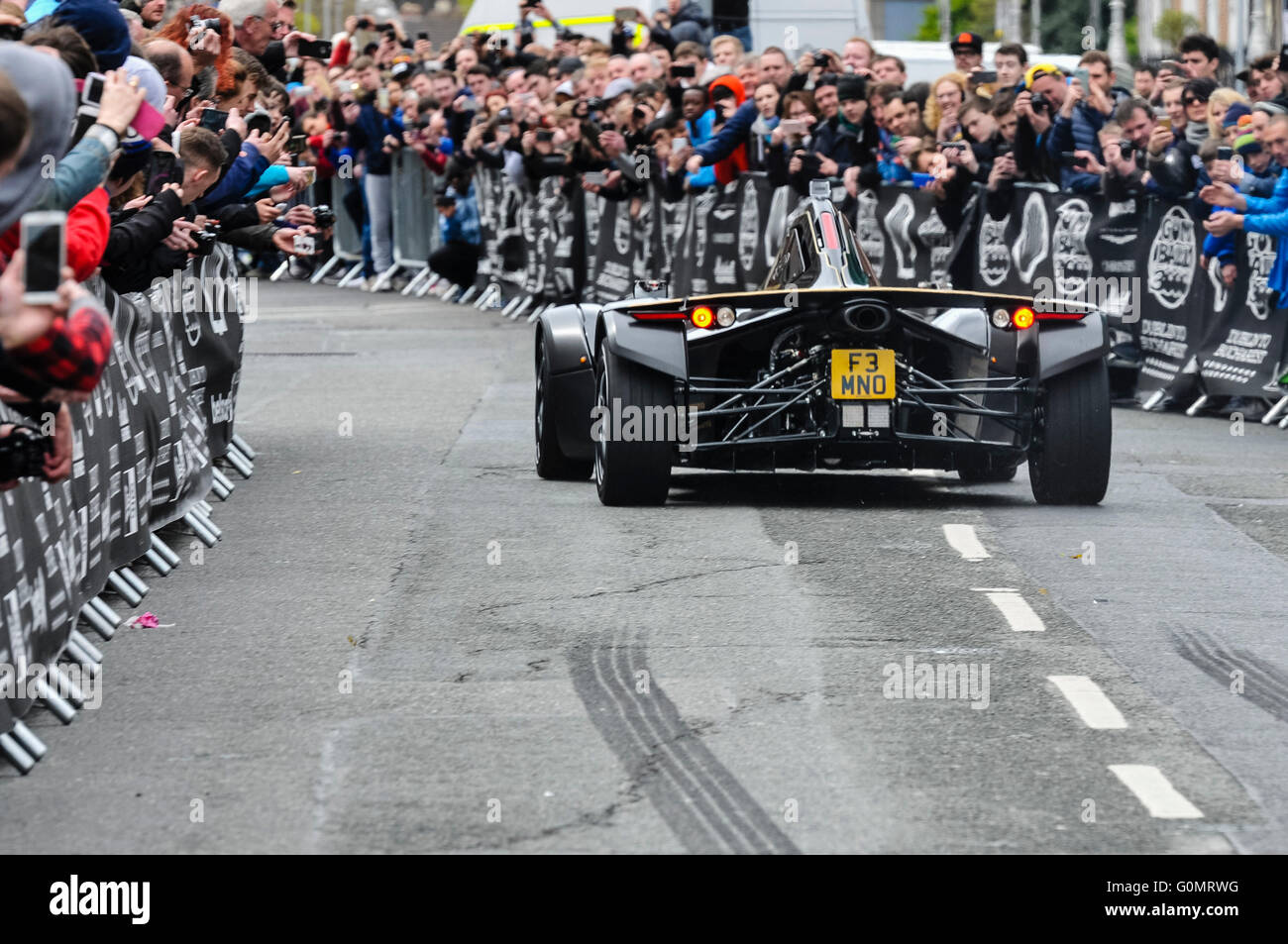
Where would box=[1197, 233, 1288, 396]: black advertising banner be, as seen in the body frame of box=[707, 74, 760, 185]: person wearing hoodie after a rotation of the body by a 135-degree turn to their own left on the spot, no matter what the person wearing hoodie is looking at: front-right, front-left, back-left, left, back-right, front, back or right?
front-right

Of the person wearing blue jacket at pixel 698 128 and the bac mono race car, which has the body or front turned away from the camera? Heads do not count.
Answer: the bac mono race car

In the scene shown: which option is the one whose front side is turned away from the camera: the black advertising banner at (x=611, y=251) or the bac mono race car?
the bac mono race car

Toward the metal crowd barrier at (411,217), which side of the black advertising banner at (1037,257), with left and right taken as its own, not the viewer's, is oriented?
right

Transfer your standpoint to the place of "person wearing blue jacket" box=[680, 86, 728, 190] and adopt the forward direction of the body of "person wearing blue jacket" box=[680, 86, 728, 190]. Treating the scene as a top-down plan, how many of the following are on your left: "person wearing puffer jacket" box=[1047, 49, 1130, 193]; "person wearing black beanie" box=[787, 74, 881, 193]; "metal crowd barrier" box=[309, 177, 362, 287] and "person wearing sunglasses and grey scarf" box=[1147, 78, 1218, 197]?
3

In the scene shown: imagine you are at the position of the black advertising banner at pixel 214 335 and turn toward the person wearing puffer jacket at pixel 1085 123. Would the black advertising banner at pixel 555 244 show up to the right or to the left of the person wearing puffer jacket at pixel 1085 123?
left

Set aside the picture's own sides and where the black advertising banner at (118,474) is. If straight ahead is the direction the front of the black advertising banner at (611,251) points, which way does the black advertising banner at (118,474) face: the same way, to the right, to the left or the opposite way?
to the left

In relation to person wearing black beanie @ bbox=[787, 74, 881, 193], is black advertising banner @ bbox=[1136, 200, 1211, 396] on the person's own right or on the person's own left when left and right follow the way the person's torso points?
on the person's own left

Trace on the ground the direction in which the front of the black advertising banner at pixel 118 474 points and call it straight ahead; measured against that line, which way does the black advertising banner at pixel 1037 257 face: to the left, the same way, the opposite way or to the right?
to the right

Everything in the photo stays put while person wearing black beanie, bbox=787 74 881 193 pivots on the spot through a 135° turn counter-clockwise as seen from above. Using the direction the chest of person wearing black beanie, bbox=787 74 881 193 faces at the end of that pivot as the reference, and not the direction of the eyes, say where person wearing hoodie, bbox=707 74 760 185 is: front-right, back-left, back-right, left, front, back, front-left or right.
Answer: back-left

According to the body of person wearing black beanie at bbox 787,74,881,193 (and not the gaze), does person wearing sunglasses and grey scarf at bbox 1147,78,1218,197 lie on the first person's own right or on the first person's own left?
on the first person's own left

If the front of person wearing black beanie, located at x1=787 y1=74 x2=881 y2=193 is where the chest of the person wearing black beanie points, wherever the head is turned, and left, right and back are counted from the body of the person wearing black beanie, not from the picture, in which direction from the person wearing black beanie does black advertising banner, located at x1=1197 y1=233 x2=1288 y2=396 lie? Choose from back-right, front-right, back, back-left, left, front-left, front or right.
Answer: left

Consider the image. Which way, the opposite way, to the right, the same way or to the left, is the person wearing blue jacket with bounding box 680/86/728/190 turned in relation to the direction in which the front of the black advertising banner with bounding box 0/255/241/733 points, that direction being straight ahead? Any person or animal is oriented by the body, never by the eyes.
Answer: to the right
